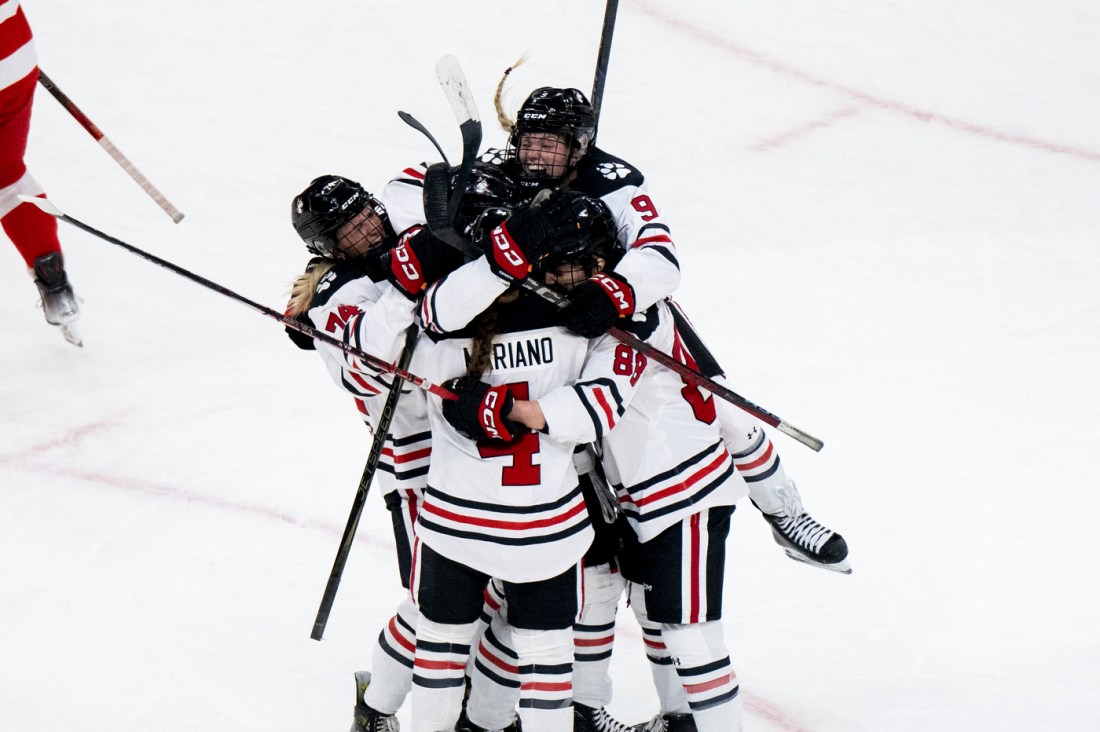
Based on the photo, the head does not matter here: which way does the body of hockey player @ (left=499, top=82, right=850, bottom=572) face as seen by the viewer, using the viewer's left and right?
facing the viewer and to the left of the viewer

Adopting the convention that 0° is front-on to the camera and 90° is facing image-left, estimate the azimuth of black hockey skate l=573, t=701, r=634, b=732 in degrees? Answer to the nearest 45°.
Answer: approximately 315°

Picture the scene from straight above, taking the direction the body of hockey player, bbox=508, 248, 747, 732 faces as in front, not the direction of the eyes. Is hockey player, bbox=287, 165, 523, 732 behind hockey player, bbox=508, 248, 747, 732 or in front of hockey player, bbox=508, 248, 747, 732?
in front

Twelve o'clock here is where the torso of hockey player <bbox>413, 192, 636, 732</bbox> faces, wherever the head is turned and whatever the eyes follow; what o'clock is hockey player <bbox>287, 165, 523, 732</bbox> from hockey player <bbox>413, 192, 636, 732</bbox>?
hockey player <bbox>287, 165, 523, 732</bbox> is roughly at 10 o'clock from hockey player <bbox>413, 192, 636, 732</bbox>.

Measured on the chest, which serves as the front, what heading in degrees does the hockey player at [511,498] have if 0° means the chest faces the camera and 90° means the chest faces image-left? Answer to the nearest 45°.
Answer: approximately 180°
